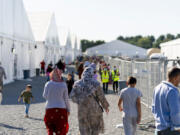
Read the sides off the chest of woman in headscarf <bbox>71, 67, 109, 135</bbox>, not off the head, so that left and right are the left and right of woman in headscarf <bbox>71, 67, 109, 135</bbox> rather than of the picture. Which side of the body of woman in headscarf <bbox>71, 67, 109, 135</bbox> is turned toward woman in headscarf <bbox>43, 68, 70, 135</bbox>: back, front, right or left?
left

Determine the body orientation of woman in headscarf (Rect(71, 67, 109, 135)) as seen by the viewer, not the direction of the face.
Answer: away from the camera

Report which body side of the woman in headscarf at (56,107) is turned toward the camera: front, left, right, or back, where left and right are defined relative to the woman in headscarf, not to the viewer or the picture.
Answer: back

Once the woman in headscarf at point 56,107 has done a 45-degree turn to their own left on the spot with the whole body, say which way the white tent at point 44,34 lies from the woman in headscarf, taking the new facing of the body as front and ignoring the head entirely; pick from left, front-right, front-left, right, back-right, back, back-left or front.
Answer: front-right

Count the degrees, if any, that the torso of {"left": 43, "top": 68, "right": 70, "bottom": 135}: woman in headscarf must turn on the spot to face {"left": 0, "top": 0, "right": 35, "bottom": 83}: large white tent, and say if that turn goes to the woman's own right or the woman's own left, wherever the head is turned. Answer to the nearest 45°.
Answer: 0° — they already face it

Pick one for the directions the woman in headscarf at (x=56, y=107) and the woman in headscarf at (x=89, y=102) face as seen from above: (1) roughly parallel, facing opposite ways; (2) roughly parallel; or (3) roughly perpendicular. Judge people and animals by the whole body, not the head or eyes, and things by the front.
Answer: roughly parallel

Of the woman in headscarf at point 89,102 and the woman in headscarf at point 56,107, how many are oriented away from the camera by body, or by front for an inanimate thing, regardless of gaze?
2
